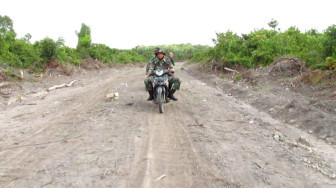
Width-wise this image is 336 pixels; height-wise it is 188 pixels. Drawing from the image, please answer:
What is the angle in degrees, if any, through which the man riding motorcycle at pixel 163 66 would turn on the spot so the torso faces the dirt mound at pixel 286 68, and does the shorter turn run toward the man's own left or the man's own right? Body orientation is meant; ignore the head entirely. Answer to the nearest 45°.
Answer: approximately 135° to the man's own left

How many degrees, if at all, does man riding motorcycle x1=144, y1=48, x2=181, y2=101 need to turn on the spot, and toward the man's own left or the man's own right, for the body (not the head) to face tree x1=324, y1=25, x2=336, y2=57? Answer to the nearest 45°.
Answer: approximately 90° to the man's own left

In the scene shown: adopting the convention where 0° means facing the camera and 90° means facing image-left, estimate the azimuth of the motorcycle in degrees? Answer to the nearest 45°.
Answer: approximately 0°

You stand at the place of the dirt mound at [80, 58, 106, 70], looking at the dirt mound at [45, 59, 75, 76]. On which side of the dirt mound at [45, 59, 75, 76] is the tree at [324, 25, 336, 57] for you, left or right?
left
